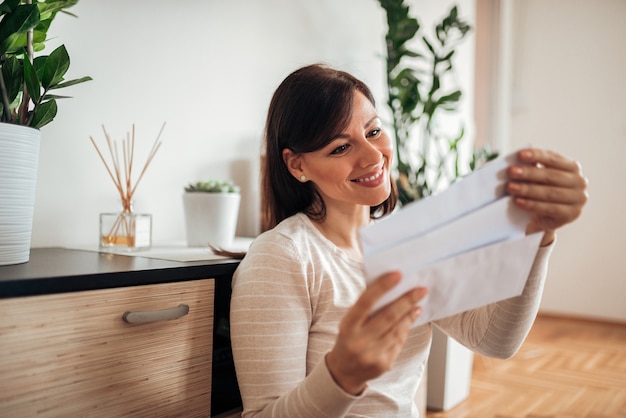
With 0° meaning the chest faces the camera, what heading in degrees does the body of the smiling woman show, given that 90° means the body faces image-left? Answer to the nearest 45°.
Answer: approximately 315°

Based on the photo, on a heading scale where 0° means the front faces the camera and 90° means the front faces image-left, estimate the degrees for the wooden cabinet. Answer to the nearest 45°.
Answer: approximately 315°

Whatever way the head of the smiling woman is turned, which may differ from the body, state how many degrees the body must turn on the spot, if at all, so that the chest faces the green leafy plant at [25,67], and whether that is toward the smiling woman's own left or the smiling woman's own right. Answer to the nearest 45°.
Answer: approximately 135° to the smiling woman's own right

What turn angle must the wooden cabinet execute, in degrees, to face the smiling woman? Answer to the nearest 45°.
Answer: approximately 45° to its left

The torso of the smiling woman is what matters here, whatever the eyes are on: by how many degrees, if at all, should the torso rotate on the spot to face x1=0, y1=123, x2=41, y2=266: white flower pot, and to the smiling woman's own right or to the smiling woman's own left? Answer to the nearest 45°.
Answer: approximately 135° to the smiling woman's own right

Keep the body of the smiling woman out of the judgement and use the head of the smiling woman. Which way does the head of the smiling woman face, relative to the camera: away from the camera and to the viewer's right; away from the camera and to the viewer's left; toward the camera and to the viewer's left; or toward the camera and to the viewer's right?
toward the camera and to the viewer's right
